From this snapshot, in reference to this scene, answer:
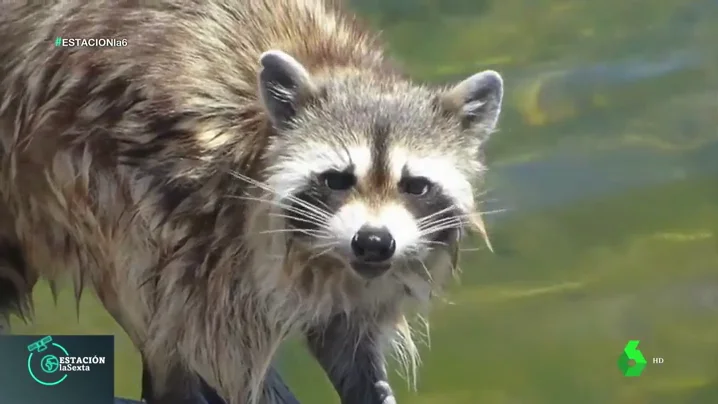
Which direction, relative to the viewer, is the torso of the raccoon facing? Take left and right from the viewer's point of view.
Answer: facing the viewer and to the right of the viewer
